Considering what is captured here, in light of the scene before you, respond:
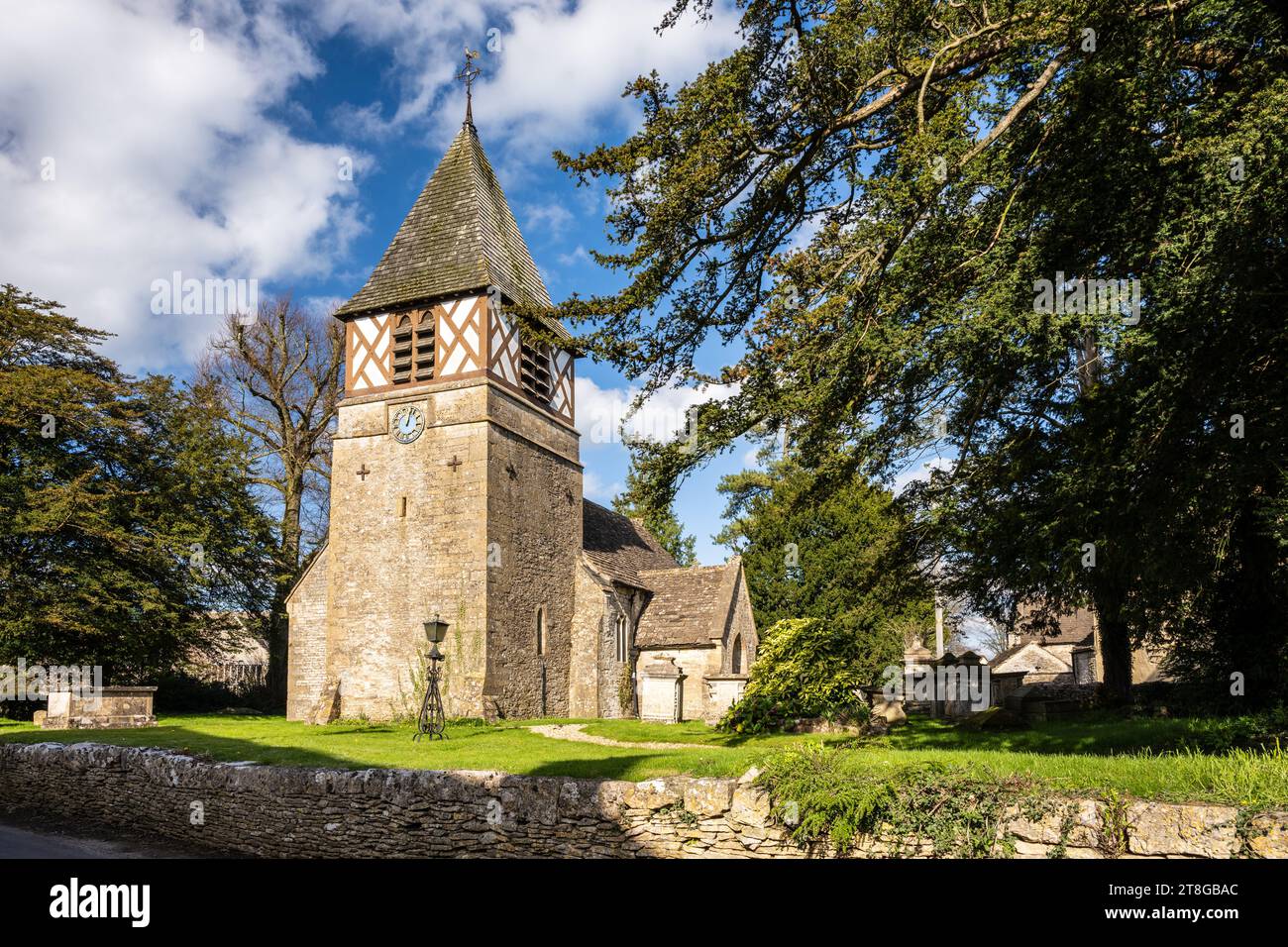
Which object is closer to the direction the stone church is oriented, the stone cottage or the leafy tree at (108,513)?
the leafy tree

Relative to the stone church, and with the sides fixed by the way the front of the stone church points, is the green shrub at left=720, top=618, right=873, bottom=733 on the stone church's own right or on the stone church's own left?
on the stone church's own left

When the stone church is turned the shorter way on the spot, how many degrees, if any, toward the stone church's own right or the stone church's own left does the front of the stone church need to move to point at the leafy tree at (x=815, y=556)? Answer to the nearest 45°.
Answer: approximately 180°

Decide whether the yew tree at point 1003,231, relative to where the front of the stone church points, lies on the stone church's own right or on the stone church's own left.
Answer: on the stone church's own left

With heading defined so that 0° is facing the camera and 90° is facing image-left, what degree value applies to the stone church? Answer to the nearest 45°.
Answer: approximately 45°

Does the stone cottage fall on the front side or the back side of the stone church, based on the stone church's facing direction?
on the back side

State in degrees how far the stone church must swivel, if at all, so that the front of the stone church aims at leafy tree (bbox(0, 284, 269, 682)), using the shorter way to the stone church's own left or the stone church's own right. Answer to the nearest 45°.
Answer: approximately 90° to the stone church's own right
